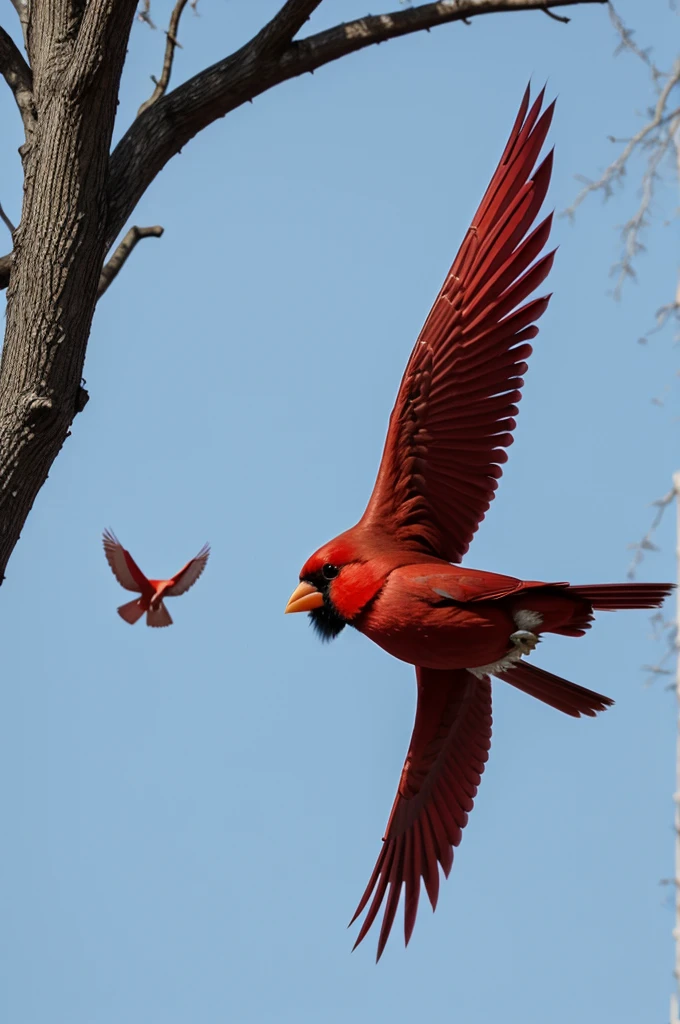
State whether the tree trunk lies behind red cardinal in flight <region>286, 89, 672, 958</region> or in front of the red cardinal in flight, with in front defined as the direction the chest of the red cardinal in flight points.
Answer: in front

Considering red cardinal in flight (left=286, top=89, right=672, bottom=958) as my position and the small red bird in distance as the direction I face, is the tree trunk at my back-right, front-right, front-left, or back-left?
front-left

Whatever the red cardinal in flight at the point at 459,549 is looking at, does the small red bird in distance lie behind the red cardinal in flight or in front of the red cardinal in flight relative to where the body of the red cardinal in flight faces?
in front

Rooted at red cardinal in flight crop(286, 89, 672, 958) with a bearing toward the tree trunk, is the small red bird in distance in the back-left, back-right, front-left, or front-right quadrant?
front-right

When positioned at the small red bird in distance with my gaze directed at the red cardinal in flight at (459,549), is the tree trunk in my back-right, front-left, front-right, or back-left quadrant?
front-right

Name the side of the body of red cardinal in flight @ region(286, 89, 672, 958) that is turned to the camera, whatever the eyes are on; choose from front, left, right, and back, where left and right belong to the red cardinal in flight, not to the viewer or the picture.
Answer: left
